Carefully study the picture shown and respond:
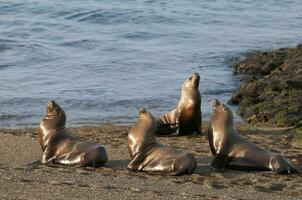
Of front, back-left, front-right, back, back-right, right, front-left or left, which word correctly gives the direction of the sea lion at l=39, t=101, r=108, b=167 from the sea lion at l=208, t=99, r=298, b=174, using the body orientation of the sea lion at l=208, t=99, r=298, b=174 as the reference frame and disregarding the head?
front

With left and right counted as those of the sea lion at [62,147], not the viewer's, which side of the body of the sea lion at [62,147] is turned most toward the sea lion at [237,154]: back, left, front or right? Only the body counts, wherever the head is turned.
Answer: back

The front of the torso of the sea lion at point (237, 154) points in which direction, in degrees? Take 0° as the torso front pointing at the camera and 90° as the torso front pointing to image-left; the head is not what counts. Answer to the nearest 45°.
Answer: approximately 90°

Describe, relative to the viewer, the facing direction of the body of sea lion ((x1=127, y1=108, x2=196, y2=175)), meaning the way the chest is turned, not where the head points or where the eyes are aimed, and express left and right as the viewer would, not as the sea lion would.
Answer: facing to the left of the viewer

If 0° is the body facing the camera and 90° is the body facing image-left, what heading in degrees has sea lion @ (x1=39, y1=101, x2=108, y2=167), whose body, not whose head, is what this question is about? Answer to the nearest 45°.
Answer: approximately 90°

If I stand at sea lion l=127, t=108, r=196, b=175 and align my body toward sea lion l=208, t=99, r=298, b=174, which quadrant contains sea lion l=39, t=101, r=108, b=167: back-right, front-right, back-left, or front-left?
back-left

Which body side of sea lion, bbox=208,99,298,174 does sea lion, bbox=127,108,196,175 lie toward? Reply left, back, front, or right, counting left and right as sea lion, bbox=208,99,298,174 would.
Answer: front
